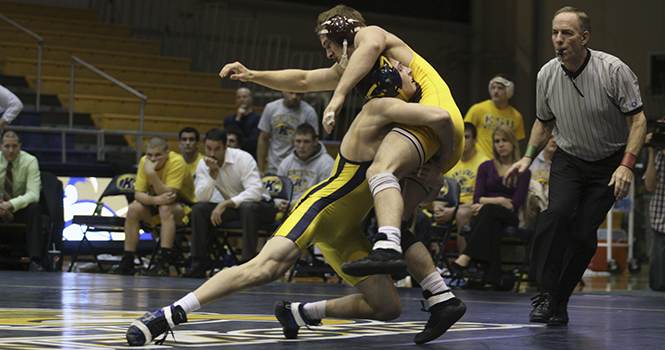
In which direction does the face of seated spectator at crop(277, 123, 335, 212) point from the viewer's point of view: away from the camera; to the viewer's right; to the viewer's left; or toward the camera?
toward the camera

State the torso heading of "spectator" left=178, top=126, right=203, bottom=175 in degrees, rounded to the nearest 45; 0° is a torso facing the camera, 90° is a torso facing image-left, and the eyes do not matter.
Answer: approximately 0°

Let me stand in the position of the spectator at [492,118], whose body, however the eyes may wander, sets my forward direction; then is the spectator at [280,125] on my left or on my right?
on my right

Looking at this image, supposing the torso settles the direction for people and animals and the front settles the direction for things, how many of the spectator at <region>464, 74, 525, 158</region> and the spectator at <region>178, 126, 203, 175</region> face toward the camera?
2

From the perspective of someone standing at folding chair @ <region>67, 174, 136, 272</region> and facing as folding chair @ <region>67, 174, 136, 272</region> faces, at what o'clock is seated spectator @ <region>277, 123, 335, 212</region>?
The seated spectator is roughly at 8 o'clock from the folding chair.

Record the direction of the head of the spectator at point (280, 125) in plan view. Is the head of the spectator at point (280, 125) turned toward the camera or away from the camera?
toward the camera

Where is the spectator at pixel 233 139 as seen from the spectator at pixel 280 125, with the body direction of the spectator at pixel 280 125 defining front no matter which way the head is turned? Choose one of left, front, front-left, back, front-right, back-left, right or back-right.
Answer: front-right

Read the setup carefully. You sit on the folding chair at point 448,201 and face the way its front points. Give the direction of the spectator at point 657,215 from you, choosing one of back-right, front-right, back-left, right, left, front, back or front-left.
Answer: back-left

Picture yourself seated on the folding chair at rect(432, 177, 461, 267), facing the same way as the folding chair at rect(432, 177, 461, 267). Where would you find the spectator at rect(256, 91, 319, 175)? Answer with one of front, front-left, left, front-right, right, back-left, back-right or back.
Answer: right

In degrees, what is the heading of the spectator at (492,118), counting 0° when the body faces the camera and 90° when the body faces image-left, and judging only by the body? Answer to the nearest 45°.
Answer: approximately 0°

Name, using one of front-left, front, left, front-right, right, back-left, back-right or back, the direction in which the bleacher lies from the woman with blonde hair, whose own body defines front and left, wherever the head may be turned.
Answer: right

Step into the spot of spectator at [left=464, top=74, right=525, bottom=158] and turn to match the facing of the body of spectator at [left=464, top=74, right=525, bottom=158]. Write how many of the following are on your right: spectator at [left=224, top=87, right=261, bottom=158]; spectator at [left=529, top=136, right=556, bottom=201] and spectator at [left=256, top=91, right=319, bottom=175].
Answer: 2

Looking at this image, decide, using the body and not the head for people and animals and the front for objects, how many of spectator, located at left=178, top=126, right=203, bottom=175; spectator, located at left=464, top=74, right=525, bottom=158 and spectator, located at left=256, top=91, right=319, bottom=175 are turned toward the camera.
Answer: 3

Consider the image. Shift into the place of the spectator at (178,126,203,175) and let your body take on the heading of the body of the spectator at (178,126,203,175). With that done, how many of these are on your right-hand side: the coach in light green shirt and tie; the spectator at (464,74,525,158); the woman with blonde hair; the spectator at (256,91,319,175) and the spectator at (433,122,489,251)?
1

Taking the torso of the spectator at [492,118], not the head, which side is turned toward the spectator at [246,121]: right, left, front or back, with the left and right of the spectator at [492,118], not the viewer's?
right

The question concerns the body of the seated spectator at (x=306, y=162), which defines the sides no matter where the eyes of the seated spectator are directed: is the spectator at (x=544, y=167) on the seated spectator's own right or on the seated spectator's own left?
on the seated spectator's own left

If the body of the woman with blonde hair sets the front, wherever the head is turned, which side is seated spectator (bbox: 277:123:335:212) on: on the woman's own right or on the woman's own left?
on the woman's own right

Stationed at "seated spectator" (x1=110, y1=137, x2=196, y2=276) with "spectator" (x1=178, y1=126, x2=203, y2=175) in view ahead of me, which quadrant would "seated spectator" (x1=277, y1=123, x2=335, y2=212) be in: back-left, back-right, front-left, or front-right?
front-right

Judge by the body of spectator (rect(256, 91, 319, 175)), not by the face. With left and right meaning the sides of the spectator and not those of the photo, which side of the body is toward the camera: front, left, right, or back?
front
